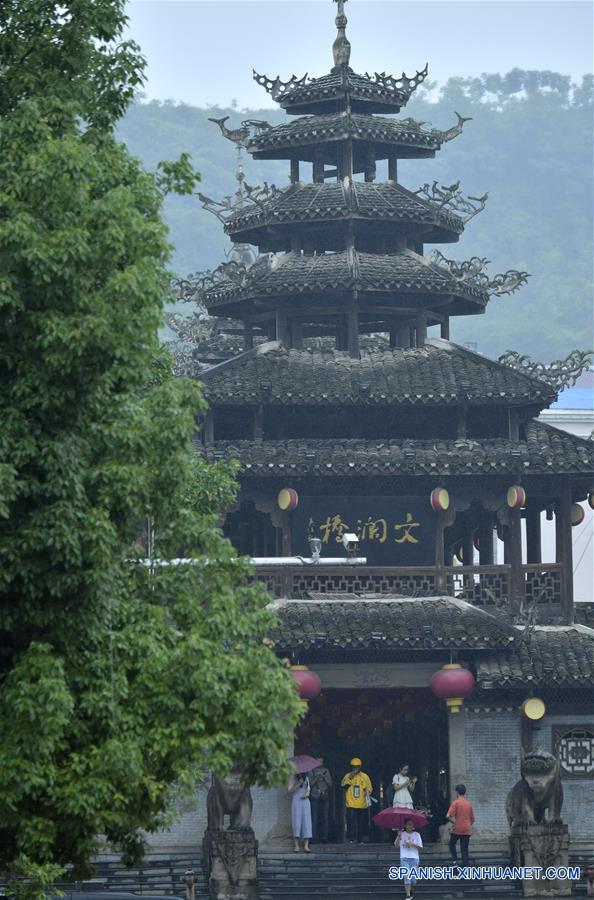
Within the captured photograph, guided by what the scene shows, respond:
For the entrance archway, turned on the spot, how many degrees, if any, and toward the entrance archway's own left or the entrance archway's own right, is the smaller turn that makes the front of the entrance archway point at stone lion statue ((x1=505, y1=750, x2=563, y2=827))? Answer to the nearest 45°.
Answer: approximately 45° to the entrance archway's own left

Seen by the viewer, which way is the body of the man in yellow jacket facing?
toward the camera

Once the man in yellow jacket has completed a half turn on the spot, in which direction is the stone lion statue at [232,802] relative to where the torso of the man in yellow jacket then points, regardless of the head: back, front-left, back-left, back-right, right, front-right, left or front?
back-left

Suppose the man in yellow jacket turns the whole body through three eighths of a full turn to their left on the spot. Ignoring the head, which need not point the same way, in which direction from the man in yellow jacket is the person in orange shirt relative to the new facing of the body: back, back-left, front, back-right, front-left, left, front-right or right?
right

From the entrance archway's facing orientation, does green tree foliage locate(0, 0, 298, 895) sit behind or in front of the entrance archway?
in front

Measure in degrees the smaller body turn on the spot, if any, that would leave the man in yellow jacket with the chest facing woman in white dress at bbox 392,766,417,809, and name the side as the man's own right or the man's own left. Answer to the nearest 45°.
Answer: approximately 45° to the man's own left

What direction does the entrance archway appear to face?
toward the camera

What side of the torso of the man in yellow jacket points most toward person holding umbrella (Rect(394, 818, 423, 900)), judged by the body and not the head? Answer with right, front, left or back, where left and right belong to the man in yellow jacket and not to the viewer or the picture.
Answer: front

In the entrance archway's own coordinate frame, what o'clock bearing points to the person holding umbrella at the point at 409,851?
The person holding umbrella is roughly at 12 o'clock from the entrance archway.
